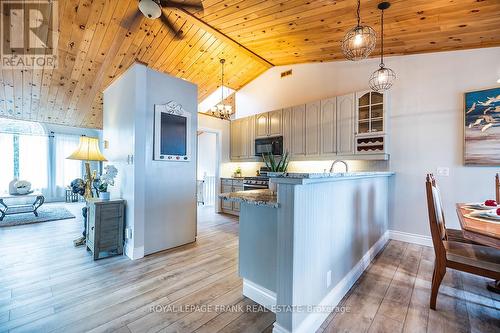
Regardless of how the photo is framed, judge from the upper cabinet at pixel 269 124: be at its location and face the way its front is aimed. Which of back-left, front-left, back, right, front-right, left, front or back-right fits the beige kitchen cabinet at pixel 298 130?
left

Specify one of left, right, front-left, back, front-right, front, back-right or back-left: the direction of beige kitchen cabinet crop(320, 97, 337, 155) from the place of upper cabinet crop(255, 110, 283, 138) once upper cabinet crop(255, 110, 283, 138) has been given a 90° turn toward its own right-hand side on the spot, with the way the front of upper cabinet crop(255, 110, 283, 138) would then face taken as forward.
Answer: back

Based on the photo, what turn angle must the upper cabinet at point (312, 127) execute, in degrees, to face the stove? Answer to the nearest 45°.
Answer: approximately 45° to its right

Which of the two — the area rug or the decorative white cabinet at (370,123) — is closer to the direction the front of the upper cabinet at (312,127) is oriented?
the area rug

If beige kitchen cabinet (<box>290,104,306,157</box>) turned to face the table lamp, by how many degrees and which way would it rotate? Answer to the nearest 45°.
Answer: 0° — it already faces it

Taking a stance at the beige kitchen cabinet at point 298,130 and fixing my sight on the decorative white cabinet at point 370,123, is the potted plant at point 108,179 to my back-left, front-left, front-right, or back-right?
back-right

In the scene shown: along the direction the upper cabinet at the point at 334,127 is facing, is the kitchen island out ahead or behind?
ahead

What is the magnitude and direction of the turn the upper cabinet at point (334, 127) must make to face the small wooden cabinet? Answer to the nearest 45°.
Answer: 0° — it already faces it

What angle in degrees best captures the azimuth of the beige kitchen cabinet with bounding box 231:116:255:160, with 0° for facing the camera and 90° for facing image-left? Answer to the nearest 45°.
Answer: approximately 45°

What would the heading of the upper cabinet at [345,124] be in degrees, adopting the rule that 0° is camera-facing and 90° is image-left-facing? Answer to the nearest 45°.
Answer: approximately 45°

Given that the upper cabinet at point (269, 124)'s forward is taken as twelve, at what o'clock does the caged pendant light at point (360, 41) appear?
The caged pendant light is roughly at 10 o'clock from the upper cabinet.
